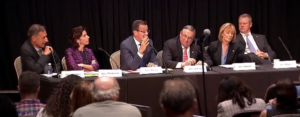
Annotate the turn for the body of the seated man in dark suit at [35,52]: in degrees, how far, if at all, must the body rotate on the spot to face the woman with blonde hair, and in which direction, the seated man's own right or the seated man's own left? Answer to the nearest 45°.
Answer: approximately 45° to the seated man's own left

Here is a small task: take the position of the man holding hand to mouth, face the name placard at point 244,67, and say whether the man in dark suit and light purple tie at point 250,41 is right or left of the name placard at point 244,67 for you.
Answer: left
